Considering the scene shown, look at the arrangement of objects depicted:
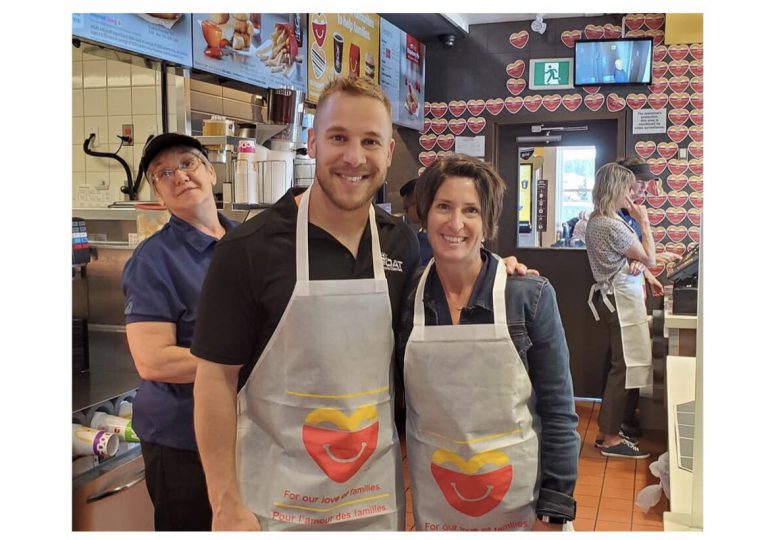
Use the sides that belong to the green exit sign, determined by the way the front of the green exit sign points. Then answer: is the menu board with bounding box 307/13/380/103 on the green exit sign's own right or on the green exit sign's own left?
on the green exit sign's own right

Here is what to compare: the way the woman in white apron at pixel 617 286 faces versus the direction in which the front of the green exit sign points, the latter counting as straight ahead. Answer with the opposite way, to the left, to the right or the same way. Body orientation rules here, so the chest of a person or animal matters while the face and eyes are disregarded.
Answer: to the left

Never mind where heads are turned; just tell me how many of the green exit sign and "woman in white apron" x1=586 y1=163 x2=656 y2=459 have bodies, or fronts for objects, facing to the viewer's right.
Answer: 1

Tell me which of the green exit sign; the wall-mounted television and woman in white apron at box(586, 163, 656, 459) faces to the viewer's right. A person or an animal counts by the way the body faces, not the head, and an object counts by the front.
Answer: the woman in white apron

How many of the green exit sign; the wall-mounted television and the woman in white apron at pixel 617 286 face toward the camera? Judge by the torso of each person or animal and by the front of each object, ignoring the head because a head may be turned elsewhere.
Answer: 2

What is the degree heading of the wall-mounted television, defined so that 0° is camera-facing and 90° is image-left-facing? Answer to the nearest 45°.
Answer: approximately 0°

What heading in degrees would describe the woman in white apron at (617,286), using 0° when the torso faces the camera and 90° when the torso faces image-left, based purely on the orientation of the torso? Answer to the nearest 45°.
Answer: approximately 270°
